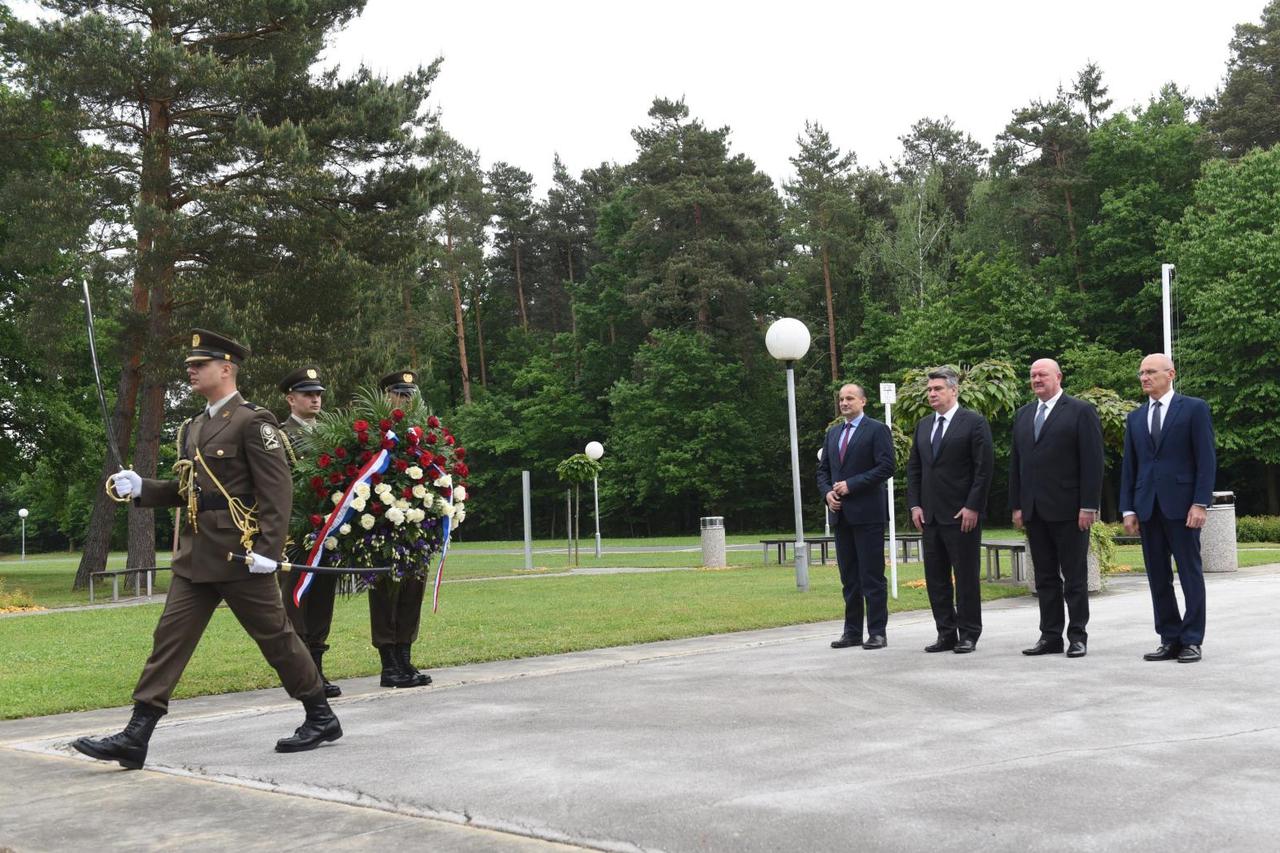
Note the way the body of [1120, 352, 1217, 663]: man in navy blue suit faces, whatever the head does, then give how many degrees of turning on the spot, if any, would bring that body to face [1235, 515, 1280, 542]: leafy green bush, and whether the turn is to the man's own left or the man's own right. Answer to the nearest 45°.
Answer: approximately 135° to the man's own right

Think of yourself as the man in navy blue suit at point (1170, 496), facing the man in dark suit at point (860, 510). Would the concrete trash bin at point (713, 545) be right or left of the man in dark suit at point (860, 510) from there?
right

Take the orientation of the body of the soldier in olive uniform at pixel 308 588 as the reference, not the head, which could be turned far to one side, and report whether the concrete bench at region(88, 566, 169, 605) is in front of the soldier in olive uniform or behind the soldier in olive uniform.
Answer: behind

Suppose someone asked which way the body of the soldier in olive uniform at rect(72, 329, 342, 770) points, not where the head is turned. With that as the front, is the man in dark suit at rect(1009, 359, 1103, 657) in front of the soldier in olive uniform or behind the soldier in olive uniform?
behind

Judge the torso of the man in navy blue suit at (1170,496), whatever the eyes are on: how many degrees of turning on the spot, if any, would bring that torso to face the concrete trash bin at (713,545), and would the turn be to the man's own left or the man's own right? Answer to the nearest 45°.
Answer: approximately 90° to the man's own right

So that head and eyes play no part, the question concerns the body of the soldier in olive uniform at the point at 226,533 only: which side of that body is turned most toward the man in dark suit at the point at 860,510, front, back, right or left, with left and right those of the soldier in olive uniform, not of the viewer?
back

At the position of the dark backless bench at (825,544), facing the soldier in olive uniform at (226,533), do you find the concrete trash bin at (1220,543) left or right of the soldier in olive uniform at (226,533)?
left

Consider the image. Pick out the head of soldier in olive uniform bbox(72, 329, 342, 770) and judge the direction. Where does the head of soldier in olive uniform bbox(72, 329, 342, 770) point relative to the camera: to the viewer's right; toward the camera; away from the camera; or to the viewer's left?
to the viewer's left

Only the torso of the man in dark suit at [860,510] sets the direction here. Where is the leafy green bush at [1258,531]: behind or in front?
behind

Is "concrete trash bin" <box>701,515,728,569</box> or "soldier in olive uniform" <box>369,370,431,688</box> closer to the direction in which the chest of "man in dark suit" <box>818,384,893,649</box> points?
the soldier in olive uniform
